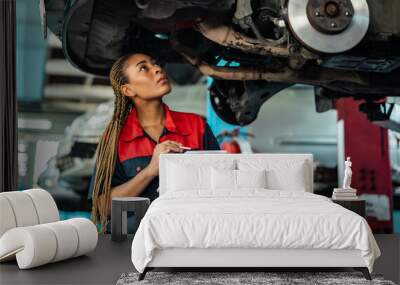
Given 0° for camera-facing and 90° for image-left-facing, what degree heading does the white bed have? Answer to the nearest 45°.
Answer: approximately 0°

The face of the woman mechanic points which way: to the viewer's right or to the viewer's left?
to the viewer's right
